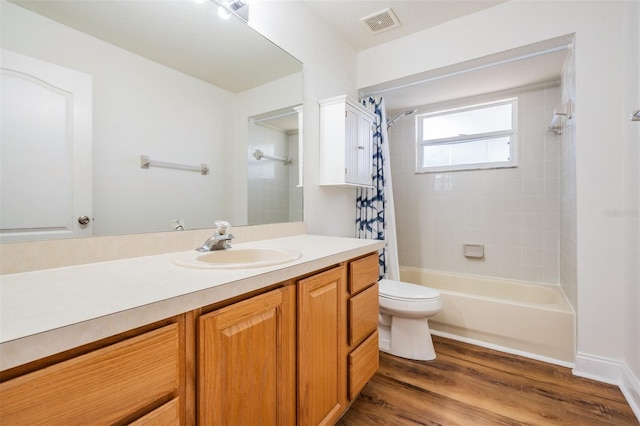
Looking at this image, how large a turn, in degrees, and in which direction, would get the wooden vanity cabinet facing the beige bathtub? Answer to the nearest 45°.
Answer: approximately 45° to its left

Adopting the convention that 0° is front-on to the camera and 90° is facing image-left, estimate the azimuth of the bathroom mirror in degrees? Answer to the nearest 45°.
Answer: approximately 315°

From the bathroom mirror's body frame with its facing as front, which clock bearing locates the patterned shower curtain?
The patterned shower curtain is roughly at 10 o'clock from the bathroom mirror.

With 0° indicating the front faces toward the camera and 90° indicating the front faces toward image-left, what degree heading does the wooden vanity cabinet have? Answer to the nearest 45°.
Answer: approximately 315°

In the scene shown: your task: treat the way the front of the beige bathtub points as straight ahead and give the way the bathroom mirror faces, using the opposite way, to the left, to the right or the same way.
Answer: to the left

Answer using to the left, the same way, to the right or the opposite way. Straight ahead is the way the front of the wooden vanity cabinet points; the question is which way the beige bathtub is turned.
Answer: to the right

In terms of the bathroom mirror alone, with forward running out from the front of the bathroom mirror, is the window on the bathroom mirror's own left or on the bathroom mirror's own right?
on the bathroom mirror's own left
